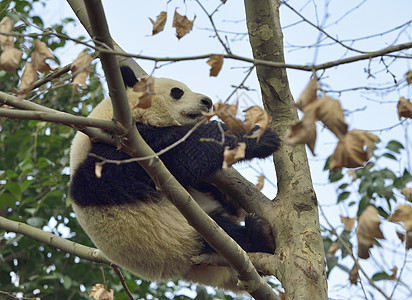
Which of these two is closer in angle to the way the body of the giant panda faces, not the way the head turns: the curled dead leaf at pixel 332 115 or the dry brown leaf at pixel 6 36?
the curled dead leaf

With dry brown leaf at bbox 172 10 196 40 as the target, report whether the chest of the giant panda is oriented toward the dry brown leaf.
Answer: no

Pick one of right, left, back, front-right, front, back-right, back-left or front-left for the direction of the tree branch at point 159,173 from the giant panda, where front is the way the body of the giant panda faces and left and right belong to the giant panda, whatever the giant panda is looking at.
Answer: right

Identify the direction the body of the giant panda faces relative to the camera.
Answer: to the viewer's right

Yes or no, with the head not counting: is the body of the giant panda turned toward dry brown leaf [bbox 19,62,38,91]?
no

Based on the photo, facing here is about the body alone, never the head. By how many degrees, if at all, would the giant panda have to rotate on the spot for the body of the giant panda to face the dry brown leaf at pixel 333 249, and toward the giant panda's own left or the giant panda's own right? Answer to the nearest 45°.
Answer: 0° — it already faces it
